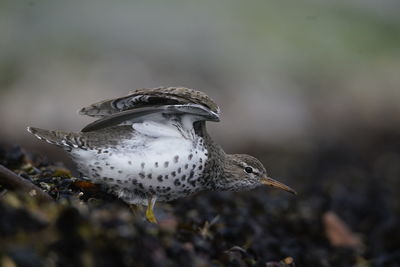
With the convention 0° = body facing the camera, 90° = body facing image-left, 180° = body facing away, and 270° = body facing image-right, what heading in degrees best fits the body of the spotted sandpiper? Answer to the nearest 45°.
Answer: approximately 270°
